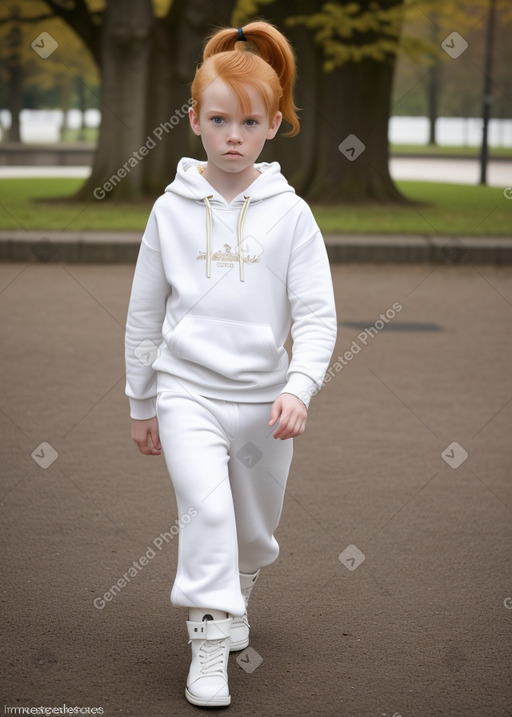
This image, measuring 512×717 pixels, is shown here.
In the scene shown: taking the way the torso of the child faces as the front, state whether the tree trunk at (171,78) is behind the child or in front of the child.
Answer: behind

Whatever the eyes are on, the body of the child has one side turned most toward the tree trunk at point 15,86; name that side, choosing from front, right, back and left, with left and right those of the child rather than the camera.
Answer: back

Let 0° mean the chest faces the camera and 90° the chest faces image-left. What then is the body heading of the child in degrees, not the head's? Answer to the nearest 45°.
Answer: approximately 0°

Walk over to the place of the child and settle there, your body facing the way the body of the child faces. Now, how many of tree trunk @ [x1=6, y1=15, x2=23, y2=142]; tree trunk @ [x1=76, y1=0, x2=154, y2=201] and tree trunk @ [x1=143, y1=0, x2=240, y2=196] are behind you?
3

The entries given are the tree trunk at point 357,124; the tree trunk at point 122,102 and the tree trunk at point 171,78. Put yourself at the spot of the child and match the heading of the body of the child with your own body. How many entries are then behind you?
3

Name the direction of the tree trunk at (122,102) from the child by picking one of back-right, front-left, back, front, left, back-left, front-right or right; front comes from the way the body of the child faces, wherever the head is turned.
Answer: back

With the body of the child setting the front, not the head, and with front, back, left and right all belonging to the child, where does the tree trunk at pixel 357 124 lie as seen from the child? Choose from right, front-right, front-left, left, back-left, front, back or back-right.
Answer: back
